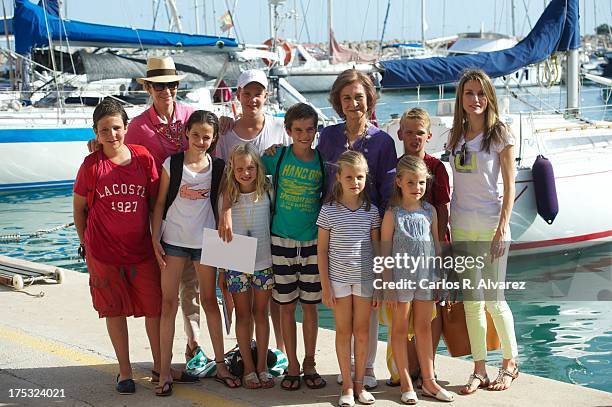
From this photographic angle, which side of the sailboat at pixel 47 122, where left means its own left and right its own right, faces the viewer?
left

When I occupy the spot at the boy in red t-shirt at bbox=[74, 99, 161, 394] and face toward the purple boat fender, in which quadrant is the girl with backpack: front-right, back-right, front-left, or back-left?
front-right

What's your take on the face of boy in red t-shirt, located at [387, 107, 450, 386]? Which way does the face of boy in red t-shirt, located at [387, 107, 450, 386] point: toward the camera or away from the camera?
toward the camera

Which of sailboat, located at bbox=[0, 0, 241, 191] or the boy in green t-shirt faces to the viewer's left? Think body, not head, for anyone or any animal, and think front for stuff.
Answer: the sailboat

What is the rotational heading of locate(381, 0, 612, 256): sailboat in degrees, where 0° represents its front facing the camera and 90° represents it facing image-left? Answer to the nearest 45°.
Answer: approximately 225°

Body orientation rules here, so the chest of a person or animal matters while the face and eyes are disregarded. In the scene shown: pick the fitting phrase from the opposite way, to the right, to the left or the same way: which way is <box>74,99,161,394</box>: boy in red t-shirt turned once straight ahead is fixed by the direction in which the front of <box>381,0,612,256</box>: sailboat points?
to the right

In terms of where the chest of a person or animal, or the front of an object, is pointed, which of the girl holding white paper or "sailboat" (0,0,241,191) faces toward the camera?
the girl holding white paper

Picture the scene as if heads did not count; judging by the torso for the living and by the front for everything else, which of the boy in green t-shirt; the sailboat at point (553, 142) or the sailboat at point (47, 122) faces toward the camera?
the boy in green t-shirt

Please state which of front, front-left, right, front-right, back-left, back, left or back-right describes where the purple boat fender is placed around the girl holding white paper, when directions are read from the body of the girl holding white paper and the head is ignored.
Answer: back-left

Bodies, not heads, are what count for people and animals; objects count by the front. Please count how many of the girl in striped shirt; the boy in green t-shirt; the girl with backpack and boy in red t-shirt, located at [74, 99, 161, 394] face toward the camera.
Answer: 4

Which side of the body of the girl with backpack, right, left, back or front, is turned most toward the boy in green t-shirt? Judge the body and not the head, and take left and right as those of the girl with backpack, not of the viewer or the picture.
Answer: left

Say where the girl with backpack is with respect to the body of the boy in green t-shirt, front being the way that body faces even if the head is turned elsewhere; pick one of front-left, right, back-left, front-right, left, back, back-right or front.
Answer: right

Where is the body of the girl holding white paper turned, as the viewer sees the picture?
toward the camera

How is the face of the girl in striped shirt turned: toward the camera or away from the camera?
toward the camera

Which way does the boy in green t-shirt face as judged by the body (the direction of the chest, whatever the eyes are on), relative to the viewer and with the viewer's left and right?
facing the viewer

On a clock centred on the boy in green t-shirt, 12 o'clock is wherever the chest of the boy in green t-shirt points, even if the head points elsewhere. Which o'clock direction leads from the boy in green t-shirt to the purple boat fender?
The purple boat fender is roughly at 7 o'clock from the boy in green t-shirt.
